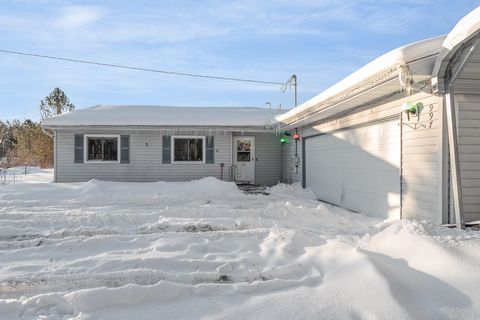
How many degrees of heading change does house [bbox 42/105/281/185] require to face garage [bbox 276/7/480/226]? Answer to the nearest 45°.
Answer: approximately 45° to its left

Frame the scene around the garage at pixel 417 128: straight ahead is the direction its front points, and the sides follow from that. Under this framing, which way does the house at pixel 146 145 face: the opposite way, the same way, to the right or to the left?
to the left

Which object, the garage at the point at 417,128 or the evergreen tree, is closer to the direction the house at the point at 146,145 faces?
the garage

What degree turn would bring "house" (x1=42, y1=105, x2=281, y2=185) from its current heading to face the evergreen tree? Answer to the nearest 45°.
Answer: approximately 135° to its right

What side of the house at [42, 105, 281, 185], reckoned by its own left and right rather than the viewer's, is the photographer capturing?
front

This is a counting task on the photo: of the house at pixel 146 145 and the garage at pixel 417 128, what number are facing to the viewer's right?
0

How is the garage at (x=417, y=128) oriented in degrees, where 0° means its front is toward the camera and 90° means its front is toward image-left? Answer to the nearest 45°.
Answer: approximately 45°

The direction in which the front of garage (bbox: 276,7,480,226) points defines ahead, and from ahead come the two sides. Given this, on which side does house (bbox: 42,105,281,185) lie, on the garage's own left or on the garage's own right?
on the garage's own right

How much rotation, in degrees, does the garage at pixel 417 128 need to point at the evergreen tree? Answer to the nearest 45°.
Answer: approximately 90° to its right
